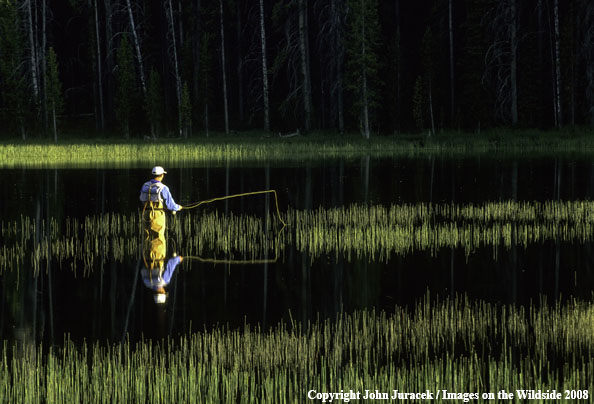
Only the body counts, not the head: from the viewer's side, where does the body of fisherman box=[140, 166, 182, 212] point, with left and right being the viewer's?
facing away from the viewer and to the right of the viewer
